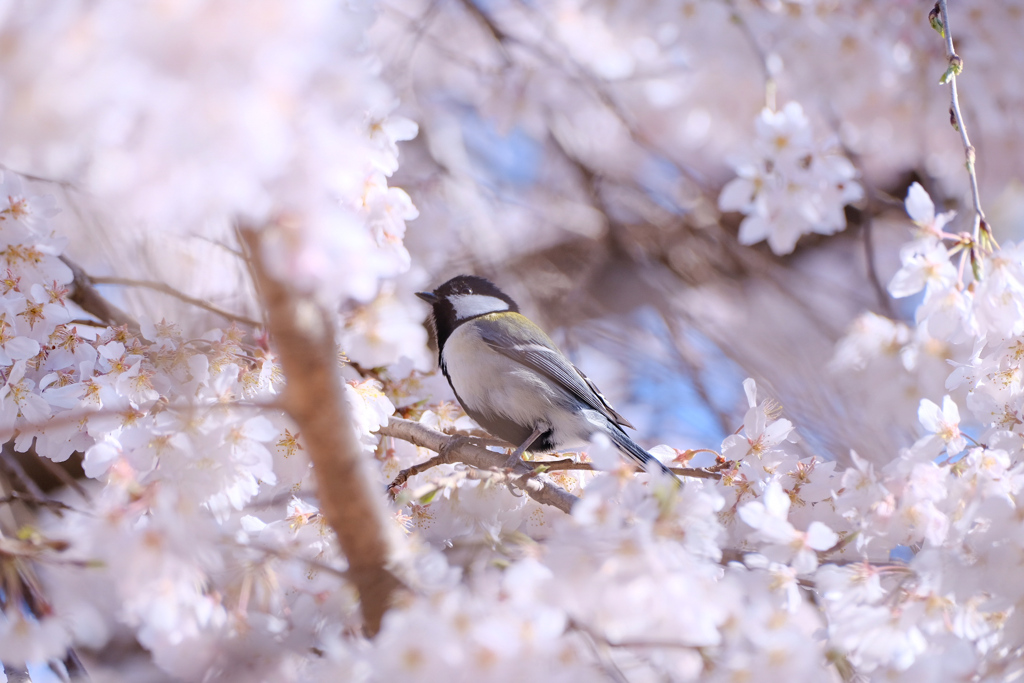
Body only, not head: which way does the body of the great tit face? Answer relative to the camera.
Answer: to the viewer's left

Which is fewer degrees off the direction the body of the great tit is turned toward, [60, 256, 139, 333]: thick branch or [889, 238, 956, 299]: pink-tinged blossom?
the thick branch

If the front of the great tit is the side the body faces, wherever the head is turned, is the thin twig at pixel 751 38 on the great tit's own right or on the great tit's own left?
on the great tit's own right

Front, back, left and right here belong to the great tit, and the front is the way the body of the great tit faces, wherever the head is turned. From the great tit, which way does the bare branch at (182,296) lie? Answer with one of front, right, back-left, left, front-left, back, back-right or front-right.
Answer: front-left
